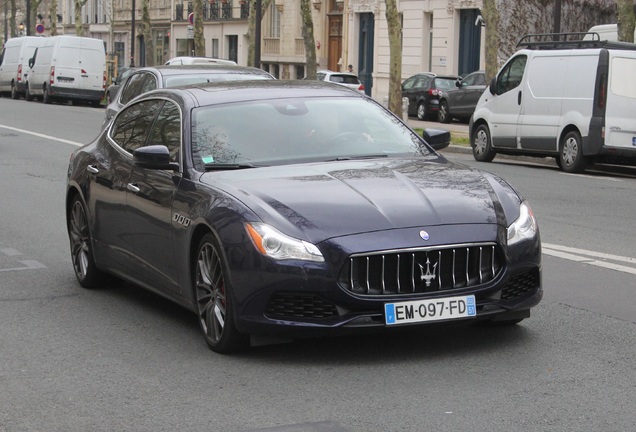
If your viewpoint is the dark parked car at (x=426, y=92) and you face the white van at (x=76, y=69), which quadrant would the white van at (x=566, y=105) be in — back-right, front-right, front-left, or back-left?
back-left

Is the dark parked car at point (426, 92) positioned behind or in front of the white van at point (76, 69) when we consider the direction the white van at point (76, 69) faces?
behind

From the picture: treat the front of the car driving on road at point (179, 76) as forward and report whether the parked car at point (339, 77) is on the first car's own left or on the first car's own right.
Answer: on the first car's own left

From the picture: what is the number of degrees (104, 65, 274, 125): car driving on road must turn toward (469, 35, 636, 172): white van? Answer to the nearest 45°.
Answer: approximately 90° to its left

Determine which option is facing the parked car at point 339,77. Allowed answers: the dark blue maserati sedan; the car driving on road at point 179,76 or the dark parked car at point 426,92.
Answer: the dark parked car

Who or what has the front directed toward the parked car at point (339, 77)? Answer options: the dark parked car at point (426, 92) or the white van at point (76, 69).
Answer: the dark parked car

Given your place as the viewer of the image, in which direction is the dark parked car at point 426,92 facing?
facing away from the viewer and to the left of the viewer

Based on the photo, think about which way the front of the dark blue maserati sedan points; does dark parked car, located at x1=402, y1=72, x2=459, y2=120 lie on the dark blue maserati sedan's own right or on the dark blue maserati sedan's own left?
on the dark blue maserati sedan's own left

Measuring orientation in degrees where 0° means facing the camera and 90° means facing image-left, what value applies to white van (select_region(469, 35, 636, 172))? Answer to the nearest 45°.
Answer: approximately 135°

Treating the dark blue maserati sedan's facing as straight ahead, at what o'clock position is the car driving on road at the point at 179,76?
The car driving on road is roughly at 7 o'clock from the dark blue maserati sedan.

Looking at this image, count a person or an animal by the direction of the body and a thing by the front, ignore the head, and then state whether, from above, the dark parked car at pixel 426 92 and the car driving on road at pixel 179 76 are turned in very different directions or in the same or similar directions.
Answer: very different directions
